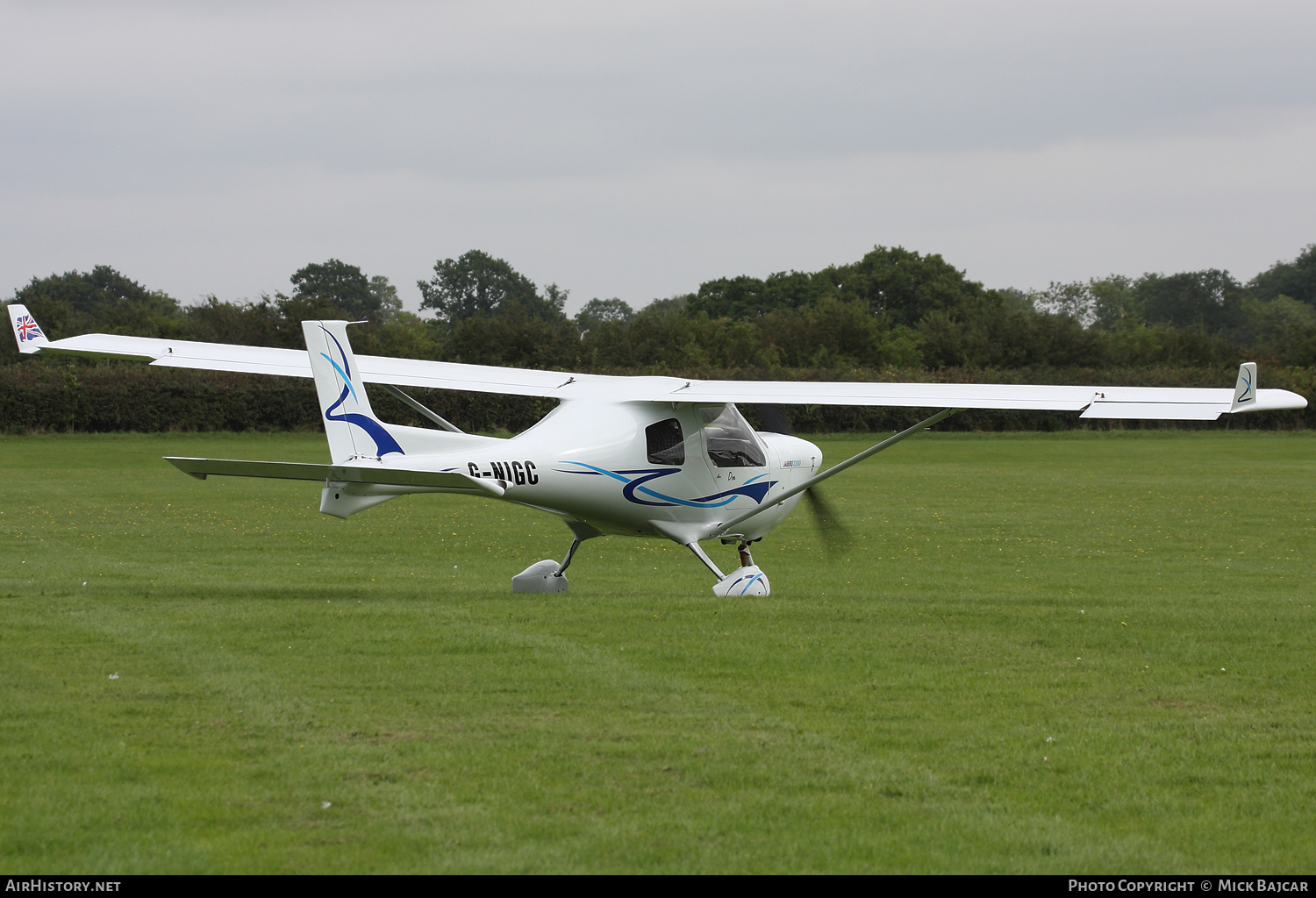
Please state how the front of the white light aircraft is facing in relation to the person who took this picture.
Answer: facing away from the viewer and to the right of the viewer
